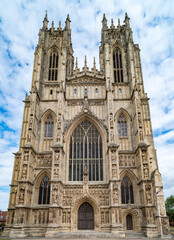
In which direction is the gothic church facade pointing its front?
toward the camera
